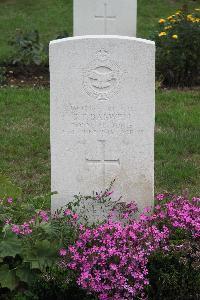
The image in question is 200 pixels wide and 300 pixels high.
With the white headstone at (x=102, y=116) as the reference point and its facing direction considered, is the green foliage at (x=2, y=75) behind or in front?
behind

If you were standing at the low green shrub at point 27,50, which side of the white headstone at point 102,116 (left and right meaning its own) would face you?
back

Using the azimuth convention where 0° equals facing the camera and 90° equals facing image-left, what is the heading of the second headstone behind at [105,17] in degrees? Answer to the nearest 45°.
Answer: approximately 0°

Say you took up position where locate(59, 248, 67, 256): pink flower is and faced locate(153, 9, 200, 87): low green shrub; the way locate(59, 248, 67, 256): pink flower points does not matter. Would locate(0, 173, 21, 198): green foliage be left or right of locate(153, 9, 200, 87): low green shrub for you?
left

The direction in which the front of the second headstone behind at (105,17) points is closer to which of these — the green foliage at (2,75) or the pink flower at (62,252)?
the pink flower

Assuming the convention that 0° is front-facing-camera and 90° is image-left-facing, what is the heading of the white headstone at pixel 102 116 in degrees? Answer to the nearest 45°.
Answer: approximately 0°

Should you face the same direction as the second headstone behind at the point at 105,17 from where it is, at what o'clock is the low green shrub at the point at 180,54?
The low green shrub is roughly at 9 o'clock from the second headstone behind.

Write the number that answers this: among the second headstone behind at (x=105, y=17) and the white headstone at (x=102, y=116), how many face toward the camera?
2

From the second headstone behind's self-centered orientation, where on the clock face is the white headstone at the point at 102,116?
The white headstone is roughly at 12 o'clock from the second headstone behind.

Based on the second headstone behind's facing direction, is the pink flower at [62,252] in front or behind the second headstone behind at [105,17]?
in front

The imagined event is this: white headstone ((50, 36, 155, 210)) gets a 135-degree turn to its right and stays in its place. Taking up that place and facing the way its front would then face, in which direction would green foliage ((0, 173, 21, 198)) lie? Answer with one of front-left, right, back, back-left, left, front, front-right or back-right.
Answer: front-left

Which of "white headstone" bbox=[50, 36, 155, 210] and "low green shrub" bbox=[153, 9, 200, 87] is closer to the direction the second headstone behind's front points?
the white headstone

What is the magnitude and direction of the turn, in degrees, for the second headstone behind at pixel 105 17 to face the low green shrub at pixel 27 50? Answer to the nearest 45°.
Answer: approximately 135° to its right
